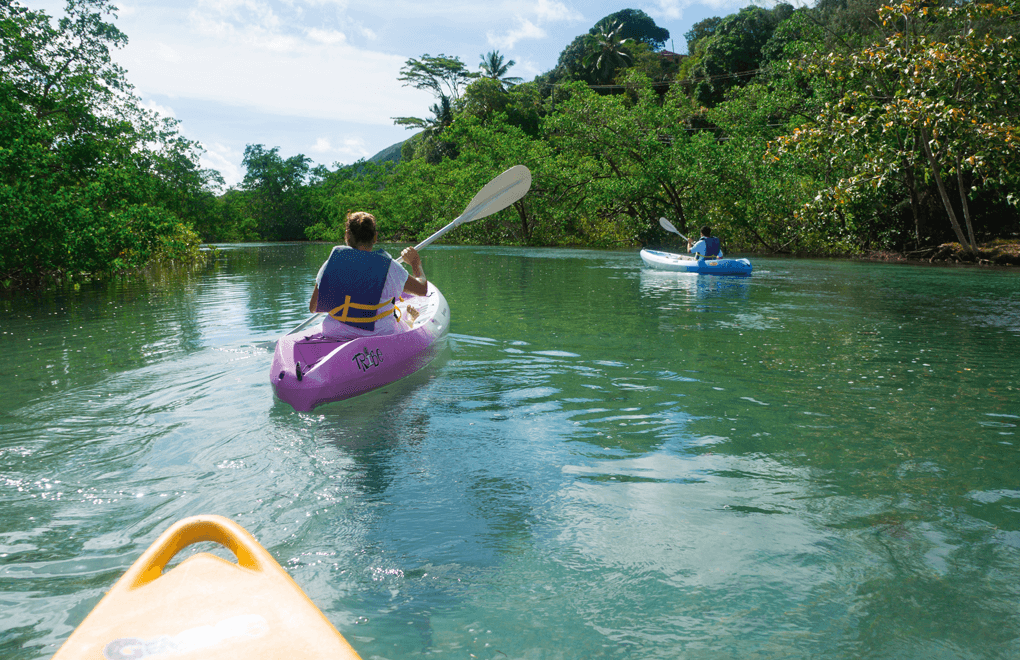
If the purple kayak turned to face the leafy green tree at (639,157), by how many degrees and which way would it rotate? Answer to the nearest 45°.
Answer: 0° — it already faces it

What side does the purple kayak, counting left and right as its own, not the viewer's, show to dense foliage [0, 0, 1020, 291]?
front

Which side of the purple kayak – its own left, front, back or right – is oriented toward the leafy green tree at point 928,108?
front

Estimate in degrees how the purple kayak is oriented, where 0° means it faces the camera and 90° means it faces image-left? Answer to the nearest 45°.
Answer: approximately 225°

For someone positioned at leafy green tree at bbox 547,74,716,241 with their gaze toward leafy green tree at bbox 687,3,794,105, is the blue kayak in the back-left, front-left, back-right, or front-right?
back-right
